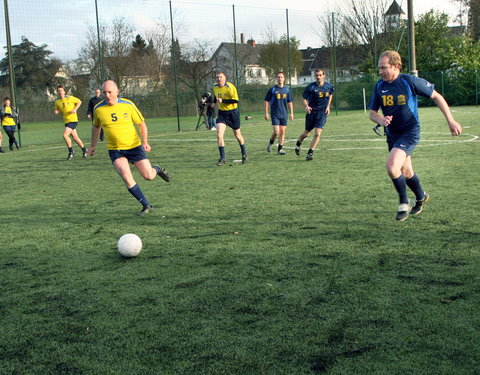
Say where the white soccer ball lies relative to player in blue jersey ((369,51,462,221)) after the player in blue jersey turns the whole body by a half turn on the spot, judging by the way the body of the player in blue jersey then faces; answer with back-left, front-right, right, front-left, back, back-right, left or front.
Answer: back

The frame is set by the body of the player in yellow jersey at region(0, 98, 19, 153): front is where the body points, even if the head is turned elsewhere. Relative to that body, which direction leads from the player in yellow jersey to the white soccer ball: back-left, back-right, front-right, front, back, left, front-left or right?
front

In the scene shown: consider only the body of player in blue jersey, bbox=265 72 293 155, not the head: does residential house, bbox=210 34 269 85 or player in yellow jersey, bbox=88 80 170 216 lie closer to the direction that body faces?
the player in yellow jersey

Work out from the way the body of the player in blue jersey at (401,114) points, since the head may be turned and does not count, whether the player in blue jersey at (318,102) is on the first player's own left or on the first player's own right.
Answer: on the first player's own right

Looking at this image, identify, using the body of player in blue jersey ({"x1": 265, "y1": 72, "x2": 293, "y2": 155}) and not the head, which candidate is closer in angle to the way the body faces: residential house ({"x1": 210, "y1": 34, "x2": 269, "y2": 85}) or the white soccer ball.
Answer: the white soccer ball

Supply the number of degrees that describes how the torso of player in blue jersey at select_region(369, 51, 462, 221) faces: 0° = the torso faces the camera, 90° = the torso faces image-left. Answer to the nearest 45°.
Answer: approximately 45°

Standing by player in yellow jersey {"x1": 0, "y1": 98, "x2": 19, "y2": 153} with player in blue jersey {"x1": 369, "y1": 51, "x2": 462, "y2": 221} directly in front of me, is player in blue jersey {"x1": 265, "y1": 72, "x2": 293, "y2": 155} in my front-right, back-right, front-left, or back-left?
front-left

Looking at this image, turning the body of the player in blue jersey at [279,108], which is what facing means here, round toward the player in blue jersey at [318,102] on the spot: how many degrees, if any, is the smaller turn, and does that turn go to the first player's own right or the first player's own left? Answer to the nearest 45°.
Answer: approximately 45° to the first player's own left

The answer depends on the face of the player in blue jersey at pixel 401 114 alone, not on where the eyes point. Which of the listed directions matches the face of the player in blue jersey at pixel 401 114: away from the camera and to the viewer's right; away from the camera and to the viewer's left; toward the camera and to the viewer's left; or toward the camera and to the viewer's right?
toward the camera and to the viewer's left

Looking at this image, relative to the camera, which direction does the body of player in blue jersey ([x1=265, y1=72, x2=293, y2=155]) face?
toward the camera

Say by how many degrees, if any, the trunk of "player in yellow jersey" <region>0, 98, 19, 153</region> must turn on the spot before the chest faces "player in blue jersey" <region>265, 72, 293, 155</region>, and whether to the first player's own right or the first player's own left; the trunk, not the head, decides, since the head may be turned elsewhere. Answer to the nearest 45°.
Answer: approximately 45° to the first player's own left

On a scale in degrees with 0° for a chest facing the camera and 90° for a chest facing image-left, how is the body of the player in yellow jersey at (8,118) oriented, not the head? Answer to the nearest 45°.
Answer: approximately 0°
